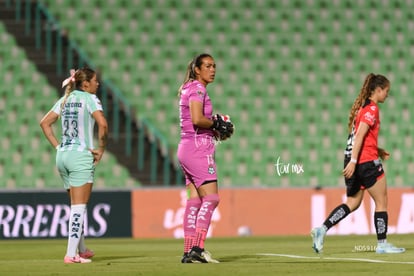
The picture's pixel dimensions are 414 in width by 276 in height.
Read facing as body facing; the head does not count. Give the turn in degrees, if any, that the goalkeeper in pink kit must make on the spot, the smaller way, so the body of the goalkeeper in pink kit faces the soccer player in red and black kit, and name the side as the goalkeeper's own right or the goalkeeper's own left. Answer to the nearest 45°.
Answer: approximately 45° to the goalkeeper's own left

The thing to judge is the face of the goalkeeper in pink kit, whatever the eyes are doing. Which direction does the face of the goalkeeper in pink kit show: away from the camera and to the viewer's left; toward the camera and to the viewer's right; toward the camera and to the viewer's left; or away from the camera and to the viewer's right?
toward the camera and to the viewer's right
